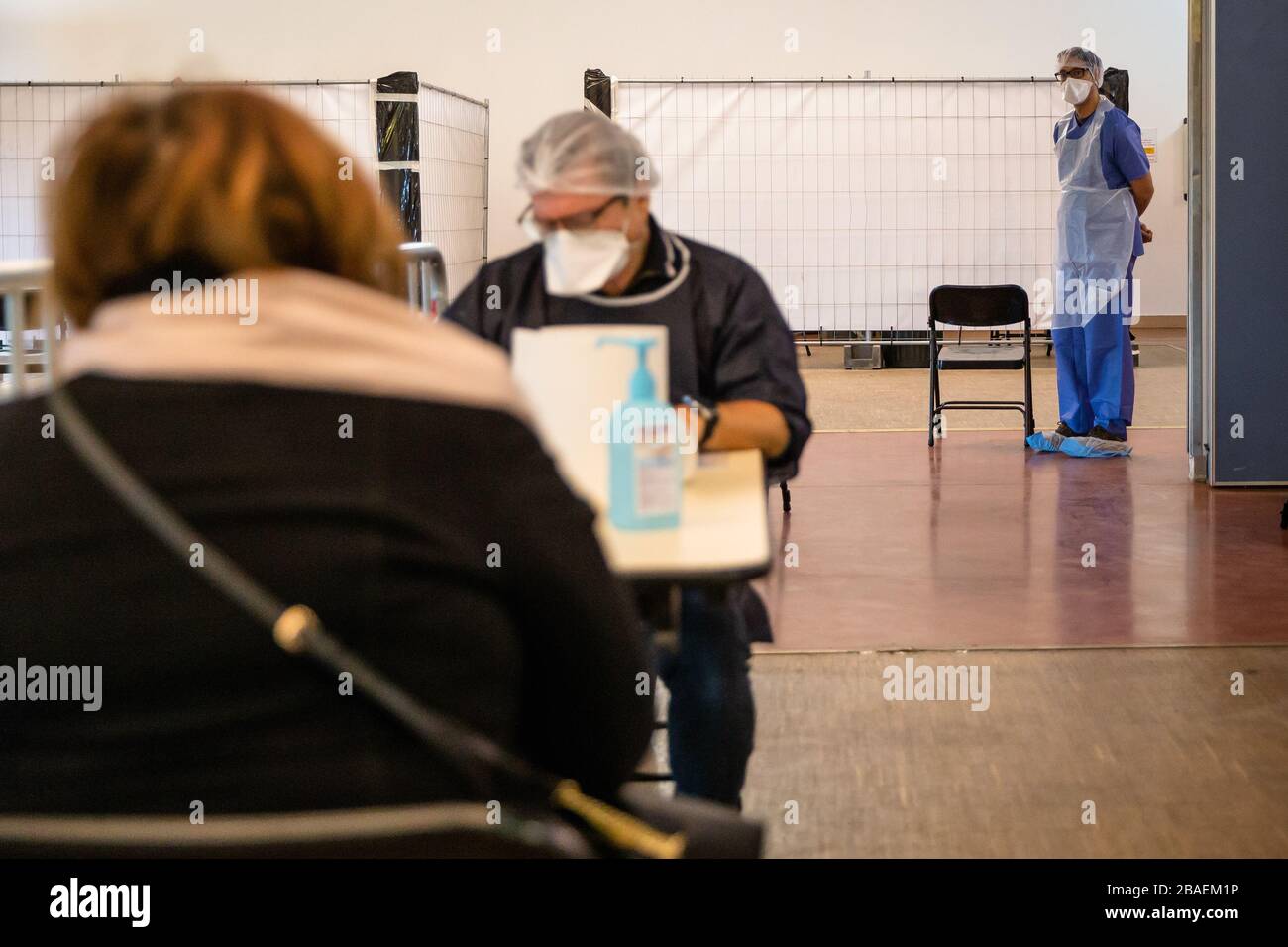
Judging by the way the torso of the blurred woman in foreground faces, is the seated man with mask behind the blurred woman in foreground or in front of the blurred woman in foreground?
in front

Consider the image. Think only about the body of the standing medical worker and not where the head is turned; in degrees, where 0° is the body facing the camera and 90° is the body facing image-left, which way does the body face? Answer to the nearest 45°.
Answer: approximately 45°

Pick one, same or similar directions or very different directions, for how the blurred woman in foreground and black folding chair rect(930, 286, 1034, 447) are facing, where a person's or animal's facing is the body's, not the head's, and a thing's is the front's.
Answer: very different directions

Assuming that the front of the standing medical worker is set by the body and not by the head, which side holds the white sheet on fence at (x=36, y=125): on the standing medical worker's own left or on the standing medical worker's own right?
on the standing medical worker's own right

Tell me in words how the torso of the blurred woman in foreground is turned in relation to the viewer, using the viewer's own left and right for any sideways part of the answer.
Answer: facing away from the viewer

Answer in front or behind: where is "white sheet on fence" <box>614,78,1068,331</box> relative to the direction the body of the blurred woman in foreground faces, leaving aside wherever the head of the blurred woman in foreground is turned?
in front

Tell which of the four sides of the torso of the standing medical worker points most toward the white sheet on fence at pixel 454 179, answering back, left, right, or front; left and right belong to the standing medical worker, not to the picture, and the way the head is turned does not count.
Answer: right

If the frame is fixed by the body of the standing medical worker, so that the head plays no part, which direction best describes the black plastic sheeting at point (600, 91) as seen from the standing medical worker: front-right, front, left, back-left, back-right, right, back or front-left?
right

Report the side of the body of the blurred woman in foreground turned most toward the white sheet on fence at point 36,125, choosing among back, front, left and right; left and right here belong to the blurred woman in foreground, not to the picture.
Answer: front

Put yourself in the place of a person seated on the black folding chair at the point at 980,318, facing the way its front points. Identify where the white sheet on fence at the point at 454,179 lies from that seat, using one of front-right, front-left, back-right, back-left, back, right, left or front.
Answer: back-right

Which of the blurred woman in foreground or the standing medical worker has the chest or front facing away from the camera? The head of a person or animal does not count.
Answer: the blurred woman in foreground

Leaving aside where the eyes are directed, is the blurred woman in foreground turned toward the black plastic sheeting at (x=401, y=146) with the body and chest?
yes

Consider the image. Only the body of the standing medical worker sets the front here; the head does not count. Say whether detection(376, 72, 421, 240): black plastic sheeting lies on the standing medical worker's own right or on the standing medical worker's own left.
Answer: on the standing medical worker's own right
